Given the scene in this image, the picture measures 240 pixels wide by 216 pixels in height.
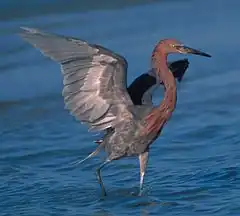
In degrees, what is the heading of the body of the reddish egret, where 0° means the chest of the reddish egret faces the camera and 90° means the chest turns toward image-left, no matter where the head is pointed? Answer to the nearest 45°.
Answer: approximately 270°
